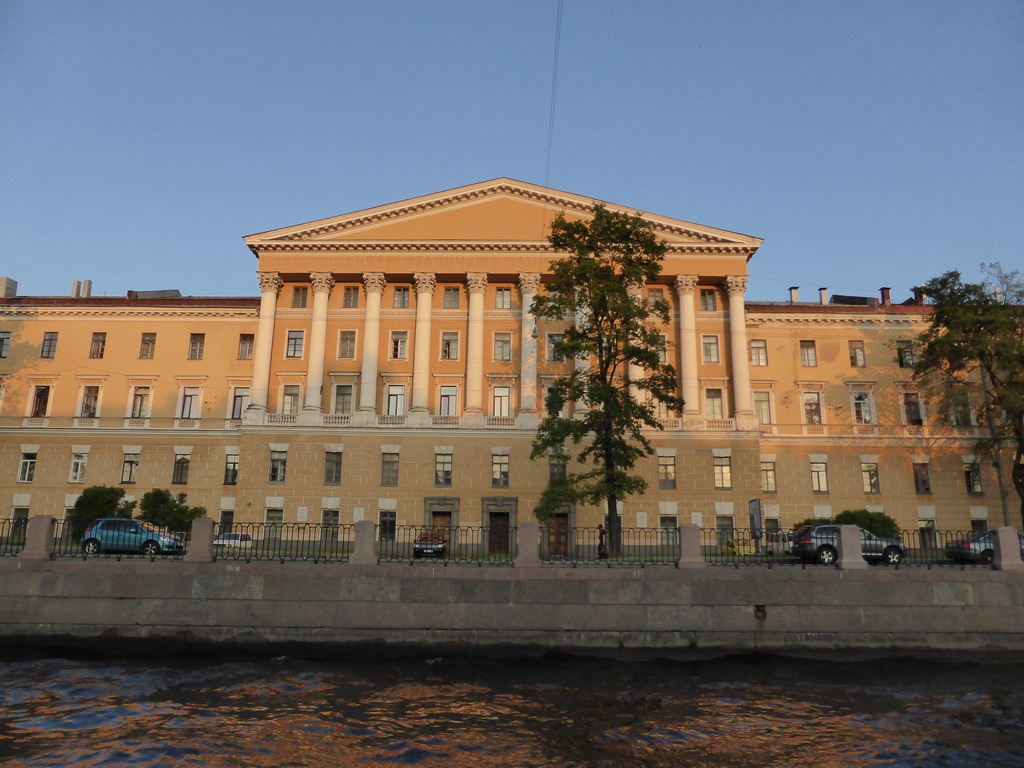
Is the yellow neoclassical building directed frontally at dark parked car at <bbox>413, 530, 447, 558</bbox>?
yes

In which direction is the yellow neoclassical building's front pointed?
toward the camera

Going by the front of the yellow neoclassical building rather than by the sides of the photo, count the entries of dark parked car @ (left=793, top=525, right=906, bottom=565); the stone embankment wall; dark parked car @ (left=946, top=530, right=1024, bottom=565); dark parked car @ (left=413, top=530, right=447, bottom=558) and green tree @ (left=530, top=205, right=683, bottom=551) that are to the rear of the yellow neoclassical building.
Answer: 0

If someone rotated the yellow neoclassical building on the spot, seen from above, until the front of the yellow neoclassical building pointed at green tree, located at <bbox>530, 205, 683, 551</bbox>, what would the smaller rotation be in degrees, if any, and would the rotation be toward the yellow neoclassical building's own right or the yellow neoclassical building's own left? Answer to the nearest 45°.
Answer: approximately 45° to the yellow neoclassical building's own left

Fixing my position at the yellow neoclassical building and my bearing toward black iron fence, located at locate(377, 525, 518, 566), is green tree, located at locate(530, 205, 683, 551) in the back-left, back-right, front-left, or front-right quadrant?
front-left

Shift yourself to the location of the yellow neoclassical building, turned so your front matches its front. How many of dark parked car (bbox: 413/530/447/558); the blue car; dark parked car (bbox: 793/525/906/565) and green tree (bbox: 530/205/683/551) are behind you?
0

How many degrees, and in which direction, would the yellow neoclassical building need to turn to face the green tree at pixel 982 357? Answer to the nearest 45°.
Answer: approximately 90° to its left

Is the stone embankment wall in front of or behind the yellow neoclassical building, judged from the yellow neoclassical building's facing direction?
in front

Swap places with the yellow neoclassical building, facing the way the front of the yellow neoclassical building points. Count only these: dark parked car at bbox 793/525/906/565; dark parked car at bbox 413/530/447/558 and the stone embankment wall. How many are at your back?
0

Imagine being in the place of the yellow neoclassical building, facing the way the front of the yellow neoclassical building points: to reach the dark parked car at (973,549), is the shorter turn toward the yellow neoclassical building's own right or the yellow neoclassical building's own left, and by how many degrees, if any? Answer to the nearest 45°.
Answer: approximately 45° to the yellow neoclassical building's own left

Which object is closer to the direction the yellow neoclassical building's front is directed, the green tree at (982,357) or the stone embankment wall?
the stone embankment wall
